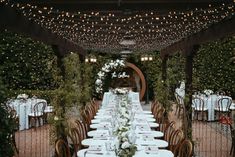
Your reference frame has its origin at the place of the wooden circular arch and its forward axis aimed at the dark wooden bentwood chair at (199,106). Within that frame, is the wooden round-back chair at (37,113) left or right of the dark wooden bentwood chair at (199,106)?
right

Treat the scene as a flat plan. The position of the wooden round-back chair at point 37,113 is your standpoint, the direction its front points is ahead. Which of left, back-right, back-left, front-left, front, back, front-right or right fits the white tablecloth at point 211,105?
back-right

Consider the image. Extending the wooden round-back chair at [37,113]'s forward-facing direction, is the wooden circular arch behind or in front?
behind

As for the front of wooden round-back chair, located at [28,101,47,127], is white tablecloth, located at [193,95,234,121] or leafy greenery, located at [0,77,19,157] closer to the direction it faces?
the leafy greenery
